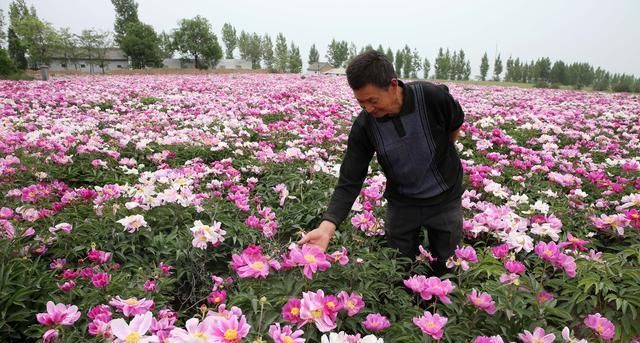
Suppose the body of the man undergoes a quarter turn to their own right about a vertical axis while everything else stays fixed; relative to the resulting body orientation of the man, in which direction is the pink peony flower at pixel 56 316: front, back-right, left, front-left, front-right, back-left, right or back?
left

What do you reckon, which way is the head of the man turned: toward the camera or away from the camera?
toward the camera

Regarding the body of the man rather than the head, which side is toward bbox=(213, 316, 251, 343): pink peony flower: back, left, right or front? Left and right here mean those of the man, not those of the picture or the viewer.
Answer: front

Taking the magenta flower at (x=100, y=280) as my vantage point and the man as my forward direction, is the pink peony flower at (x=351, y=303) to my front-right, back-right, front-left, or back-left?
front-right

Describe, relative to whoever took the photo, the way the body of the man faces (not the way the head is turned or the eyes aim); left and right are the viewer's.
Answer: facing the viewer and to the left of the viewer

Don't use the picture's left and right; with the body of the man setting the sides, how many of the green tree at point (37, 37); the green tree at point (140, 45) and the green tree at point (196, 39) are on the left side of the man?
0

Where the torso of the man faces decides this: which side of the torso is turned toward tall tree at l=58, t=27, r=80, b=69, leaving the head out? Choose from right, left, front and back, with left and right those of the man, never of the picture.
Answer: right

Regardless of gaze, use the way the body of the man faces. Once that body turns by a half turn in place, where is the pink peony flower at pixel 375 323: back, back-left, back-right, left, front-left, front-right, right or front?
back-right

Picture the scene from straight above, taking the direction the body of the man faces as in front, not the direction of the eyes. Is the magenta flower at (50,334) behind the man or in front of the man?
in front

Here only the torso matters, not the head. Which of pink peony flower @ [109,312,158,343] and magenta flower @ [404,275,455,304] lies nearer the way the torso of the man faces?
the pink peony flower

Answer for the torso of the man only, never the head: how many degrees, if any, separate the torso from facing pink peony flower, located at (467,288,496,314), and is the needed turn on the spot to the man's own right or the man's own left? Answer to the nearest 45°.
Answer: approximately 45° to the man's own left
